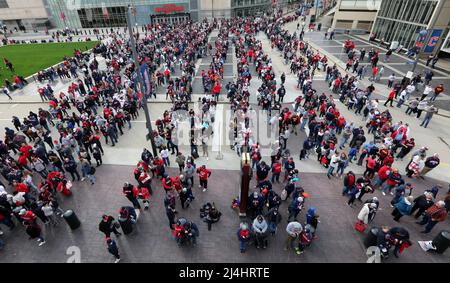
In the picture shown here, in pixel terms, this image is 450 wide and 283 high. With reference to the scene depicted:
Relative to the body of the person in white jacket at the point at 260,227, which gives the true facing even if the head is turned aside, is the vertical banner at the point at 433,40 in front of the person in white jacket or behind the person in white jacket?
behind

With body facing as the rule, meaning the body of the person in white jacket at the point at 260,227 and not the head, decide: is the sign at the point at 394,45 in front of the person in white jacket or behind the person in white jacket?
behind

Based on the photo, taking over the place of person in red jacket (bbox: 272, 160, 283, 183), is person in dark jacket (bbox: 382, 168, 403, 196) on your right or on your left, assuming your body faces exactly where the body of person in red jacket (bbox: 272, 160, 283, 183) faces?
on your right

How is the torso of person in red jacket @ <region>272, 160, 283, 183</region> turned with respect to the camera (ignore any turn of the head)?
away from the camera
